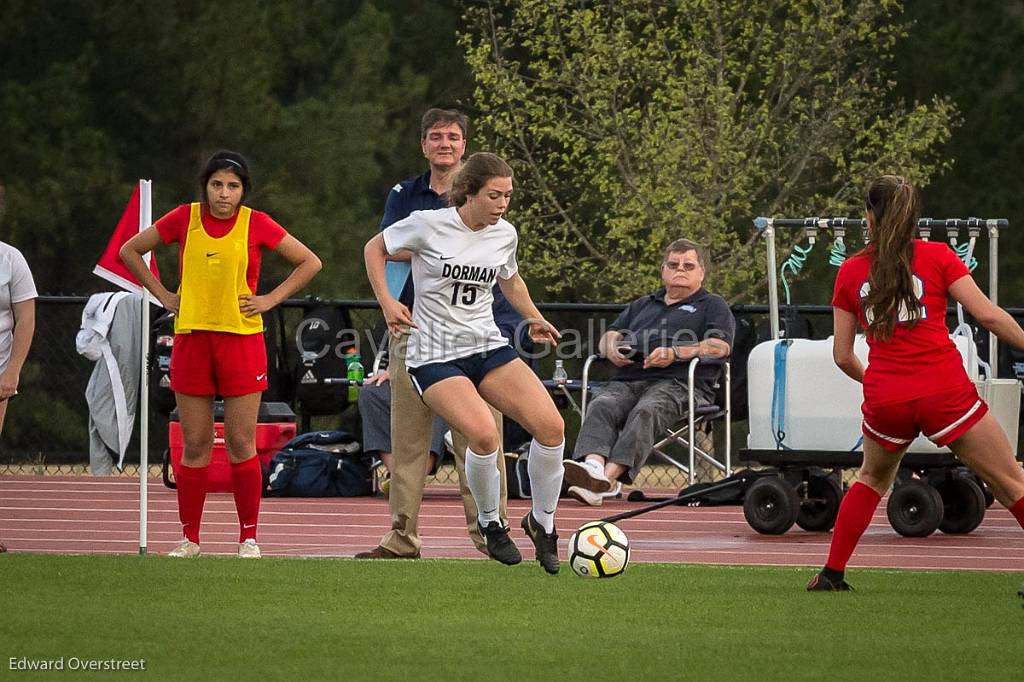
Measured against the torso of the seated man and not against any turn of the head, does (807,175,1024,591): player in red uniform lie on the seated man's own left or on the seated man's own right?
on the seated man's own left

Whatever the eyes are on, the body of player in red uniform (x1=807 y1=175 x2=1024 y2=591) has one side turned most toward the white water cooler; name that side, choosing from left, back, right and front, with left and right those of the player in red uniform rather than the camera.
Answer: front

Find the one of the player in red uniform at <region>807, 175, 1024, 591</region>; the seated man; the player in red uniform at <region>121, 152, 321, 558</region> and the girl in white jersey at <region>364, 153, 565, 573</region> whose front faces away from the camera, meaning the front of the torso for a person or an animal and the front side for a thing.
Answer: the player in red uniform at <region>807, 175, 1024, 591</region>

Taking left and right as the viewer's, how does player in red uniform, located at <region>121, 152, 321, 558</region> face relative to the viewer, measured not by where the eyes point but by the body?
facing the viewer

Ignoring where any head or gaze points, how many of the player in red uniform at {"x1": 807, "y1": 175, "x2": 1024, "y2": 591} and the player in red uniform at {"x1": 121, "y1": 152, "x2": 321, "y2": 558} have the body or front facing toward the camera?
1

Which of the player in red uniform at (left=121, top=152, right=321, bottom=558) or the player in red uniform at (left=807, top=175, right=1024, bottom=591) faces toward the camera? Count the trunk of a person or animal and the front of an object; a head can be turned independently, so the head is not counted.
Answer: the player in red uniform at (left=121, top=152, right=321, bottom=558)

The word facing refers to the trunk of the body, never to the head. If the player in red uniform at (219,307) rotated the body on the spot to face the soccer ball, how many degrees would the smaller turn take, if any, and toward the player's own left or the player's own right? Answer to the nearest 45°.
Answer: approximately 45° to the player's own left

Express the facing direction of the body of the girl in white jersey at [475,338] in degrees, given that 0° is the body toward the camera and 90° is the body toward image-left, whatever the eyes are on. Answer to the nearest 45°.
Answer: approximately 315°

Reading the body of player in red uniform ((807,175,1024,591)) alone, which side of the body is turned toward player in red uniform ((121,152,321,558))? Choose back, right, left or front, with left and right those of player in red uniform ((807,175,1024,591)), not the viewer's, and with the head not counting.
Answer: left

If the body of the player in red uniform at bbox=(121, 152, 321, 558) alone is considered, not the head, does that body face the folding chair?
no

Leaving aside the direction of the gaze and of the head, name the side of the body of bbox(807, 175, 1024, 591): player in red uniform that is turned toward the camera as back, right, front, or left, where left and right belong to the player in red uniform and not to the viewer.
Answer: back

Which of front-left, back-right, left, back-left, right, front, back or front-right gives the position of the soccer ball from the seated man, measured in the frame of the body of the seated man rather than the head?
front-left

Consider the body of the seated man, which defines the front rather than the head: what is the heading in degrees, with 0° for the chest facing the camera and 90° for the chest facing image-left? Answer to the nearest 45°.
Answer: approximately 45°

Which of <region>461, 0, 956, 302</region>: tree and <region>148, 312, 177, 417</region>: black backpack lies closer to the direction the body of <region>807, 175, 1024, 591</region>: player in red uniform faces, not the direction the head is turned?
the tree

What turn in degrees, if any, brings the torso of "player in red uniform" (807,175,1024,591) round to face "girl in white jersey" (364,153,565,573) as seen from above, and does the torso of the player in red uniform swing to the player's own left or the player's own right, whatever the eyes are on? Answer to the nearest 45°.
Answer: approximately 90° to the player's own left

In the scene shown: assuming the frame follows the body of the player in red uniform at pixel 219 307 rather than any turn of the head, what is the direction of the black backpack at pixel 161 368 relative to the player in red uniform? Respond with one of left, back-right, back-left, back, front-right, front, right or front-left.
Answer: back
